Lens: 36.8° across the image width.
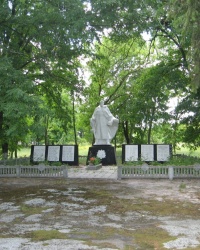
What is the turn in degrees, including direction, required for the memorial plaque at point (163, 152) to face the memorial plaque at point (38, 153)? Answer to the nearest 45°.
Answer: approximately 90° to its right

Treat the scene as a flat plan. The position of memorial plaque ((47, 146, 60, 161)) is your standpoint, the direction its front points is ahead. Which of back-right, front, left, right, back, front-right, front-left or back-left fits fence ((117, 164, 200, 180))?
front-left

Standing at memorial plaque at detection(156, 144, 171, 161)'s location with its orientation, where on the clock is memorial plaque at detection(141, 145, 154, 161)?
memorial plaque at detection(141, 145, 154, 161) is roughly at 3 o'clock from memorial plaque at detection(156, 144, 171, 161).

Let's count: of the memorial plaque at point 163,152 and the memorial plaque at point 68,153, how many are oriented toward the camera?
2

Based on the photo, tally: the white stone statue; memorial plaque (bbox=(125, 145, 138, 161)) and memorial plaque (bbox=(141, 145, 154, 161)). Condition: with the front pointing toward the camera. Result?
3

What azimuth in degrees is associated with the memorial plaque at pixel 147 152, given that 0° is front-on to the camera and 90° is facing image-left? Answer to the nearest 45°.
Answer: approximately 0°

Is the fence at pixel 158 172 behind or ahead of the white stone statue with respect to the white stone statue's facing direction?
ahead

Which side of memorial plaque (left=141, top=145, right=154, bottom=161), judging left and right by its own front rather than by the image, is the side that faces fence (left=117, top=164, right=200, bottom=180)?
front

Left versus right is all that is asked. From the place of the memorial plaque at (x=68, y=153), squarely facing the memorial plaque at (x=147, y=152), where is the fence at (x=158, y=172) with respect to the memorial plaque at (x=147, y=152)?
right

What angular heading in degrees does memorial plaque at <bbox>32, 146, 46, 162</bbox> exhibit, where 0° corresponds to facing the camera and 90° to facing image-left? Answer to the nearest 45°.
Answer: approximately 0°

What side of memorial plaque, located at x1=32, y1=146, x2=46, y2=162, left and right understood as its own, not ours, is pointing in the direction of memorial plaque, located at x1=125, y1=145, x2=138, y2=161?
left

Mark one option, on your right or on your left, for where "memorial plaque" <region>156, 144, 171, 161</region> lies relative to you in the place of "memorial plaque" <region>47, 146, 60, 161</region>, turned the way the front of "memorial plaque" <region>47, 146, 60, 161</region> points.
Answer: on your left

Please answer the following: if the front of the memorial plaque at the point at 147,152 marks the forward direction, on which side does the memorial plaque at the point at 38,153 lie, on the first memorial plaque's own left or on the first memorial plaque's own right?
on the first memorial plaque's own right
